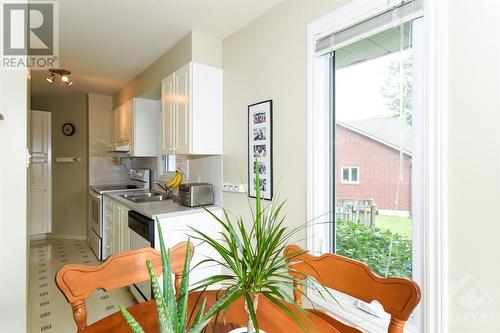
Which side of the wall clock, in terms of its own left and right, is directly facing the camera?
front

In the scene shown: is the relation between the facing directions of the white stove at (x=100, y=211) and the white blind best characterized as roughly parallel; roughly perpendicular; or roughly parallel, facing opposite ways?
roughly parallel

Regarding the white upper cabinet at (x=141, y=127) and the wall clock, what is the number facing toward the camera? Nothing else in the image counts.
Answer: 1

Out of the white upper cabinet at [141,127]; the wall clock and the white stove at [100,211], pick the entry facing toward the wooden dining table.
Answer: the wall clock

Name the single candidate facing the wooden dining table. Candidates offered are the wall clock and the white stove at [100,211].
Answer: the wall clock

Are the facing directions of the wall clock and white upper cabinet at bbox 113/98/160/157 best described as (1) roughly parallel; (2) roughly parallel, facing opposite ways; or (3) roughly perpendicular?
roughly perpendicular

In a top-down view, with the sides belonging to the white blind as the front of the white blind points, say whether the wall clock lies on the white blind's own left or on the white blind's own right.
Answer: on the white blind's own right

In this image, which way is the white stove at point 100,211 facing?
to the viewer's left

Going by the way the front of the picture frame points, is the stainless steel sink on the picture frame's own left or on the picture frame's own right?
on the picture frame's own right

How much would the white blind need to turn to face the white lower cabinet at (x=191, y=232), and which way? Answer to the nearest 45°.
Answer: approximately 45° to its right

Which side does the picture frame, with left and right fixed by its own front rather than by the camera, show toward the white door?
right

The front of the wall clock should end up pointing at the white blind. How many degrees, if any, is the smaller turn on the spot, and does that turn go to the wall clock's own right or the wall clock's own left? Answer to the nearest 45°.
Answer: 0° — it already faces it

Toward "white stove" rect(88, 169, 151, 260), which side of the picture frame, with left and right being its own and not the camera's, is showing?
right

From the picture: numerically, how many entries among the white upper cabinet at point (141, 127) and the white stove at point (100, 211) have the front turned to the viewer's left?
2

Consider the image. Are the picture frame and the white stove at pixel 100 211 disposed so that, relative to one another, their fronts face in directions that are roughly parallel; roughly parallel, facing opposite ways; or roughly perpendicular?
roughly parallel
